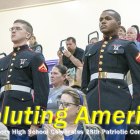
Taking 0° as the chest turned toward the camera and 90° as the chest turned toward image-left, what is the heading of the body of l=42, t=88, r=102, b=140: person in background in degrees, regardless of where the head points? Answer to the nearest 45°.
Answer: approximately 45°

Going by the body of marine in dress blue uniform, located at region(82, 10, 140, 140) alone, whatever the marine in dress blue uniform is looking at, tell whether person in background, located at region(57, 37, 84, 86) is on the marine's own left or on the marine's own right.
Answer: on the marine's own right

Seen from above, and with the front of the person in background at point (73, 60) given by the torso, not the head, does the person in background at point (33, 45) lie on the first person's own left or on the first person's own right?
on the first person's own right

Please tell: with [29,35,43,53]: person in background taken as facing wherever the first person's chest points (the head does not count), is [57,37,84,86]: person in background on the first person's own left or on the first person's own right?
on the first person's own left

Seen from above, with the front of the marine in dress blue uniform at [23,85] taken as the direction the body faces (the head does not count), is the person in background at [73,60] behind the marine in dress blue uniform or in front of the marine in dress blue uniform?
behind

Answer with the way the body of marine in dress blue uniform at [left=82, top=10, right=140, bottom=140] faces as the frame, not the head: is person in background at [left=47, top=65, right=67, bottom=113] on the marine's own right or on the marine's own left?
on the marine's own right

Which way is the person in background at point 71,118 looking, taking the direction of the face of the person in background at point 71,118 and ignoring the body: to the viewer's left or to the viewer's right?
to the viewer's left
